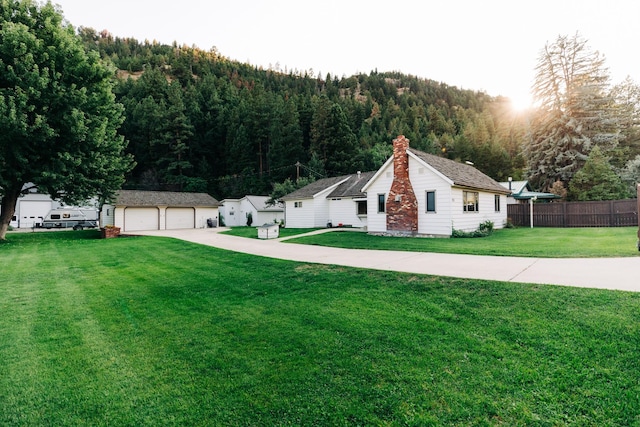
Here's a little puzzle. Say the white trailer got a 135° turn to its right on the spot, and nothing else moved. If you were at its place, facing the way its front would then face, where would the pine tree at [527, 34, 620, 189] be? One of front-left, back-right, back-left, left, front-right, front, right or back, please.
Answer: right

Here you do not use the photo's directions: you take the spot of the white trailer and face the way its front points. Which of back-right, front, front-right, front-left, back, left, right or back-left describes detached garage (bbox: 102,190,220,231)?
back-left

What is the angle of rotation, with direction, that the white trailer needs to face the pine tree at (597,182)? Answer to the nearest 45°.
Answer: approximately 135° to its left

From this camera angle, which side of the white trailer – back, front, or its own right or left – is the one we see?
left

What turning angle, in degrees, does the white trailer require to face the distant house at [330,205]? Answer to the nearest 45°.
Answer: approximately 135° to its left

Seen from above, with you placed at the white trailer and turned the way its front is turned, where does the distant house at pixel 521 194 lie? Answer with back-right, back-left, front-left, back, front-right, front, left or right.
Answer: back-left
